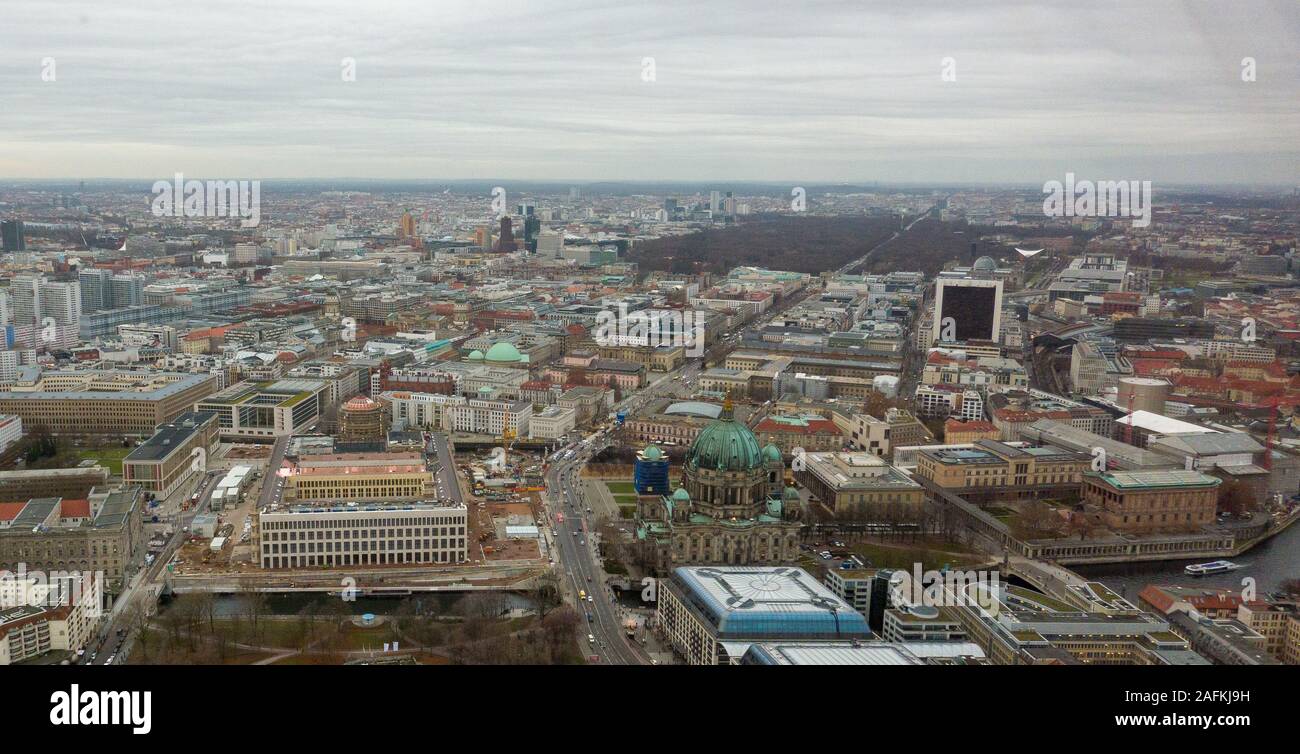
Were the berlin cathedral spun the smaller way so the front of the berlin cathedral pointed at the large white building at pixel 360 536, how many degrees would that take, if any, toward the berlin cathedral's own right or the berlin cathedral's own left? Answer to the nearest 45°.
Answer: approximately 90° to the berlin cathedral's own left

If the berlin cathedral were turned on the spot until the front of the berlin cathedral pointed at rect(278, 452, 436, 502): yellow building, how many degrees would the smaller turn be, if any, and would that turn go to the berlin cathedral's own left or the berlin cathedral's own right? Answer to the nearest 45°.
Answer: approximately 90° to the berlin cathedral's own left

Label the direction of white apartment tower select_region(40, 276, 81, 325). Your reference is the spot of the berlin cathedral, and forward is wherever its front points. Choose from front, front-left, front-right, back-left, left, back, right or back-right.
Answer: front-left

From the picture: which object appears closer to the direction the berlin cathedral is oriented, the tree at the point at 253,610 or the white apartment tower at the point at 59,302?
the white apartment tower

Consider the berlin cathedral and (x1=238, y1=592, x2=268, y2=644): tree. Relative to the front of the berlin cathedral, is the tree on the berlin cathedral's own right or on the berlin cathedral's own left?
on the berlin cathedral's own left

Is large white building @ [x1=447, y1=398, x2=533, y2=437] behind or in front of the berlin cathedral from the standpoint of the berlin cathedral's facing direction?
in front

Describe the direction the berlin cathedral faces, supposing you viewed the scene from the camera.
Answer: facing away from the viewer
